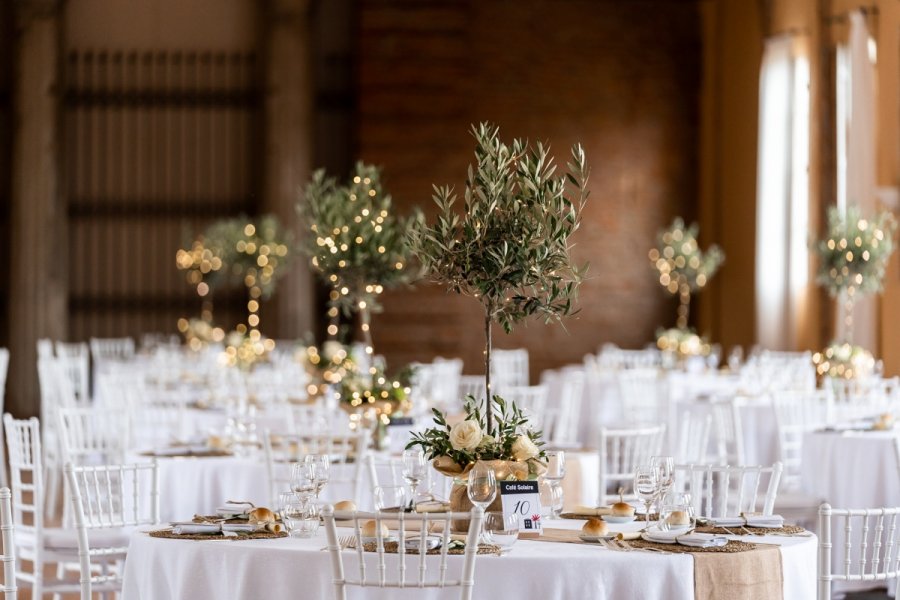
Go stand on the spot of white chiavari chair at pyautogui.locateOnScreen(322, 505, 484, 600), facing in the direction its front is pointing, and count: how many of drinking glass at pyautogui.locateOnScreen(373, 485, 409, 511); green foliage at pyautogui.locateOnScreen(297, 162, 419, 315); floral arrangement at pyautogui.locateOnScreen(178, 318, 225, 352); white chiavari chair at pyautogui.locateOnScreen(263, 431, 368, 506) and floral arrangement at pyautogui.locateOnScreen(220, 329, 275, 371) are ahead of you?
5

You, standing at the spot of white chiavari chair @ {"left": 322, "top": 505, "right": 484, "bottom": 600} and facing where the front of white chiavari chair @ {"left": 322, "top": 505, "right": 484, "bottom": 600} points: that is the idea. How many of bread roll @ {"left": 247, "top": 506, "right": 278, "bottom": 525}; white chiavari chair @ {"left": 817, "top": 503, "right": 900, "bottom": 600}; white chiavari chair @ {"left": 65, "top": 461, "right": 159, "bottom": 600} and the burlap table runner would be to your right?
2

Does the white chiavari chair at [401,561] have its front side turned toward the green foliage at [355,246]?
yes

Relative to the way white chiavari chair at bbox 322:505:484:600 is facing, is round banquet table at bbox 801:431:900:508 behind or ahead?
ahead

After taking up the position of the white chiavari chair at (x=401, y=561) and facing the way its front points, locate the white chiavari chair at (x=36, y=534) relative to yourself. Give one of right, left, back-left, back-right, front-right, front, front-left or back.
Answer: front-left

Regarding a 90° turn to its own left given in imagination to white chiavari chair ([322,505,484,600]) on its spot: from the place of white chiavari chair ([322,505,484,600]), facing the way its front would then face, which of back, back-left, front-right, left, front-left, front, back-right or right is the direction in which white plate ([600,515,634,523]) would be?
back-right

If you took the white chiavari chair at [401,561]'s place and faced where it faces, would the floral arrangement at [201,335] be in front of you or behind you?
in front

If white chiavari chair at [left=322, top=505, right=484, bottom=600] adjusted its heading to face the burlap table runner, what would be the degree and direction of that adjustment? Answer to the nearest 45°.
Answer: approximately 90° to its right

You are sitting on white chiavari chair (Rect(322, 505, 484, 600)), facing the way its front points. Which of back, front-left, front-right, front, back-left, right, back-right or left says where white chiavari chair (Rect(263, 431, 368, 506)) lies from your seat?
front

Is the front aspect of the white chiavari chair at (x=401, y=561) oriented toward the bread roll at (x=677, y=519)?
no

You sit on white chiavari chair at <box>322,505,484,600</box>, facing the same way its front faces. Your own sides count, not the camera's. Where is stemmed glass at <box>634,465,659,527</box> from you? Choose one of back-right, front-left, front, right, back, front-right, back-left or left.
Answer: front-right

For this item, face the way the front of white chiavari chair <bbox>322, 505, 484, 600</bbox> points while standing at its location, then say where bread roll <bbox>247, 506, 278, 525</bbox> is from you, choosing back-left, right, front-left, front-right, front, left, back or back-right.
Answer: front-left

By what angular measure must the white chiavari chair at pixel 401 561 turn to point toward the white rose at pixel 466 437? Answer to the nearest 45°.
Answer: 0° — it already faces it

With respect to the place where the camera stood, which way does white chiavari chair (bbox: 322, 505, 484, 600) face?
facing away from the viewer

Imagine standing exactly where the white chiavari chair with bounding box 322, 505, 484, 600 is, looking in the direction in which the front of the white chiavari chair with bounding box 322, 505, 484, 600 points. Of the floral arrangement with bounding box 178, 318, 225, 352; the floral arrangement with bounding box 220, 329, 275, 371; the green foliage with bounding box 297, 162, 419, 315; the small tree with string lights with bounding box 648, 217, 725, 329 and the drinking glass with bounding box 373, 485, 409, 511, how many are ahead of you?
5

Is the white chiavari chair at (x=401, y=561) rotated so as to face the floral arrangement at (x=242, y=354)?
yes

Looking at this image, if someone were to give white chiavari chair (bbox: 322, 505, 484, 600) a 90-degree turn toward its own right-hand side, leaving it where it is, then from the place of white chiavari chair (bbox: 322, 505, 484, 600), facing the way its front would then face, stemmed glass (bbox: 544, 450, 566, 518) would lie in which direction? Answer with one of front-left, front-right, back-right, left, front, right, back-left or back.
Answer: front-left

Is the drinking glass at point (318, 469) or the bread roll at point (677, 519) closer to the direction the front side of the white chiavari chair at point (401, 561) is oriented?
the drinking glass

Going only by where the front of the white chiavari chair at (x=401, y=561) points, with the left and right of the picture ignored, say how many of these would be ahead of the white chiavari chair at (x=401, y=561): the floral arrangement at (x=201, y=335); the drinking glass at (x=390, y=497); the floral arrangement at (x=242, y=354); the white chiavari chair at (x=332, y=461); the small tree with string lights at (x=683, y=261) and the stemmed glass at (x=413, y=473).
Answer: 6

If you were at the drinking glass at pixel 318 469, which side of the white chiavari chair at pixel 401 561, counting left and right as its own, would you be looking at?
front

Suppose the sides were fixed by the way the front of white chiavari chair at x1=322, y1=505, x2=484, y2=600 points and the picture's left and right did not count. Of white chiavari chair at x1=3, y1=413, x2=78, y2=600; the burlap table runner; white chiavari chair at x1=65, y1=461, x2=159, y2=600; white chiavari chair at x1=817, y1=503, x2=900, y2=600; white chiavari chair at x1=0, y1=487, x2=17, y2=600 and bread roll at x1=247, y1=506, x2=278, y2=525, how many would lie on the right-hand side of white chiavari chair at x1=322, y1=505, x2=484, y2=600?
2

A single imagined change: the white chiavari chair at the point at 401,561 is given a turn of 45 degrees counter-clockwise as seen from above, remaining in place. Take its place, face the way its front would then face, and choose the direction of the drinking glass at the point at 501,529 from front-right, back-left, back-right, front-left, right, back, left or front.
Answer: right
